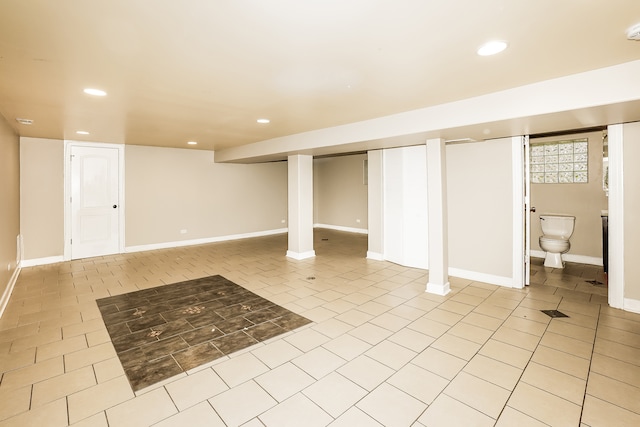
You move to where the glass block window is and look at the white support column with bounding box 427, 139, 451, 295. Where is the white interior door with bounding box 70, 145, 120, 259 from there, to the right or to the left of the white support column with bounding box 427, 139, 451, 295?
right

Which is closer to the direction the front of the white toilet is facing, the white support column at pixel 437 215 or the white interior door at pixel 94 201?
the white support column

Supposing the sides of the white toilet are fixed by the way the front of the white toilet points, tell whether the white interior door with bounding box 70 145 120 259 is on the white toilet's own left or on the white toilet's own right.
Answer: on the white toilet's own right

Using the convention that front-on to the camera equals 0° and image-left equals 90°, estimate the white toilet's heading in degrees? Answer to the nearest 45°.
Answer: approximately 0°

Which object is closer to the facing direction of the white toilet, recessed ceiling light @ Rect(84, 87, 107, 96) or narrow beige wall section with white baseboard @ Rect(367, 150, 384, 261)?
the recessed ceiling light

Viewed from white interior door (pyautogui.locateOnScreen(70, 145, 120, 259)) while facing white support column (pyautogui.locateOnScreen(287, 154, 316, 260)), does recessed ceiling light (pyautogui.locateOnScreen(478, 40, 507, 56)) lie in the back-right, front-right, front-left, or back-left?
front-right

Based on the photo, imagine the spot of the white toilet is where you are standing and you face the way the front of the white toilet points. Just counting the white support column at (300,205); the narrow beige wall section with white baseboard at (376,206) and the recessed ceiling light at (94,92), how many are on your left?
0

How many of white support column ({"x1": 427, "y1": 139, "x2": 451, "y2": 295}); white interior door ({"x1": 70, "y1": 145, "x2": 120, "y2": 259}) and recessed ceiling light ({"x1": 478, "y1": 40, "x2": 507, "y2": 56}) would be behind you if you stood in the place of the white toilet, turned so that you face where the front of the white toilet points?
0

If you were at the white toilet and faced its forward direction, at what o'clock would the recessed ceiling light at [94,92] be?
The recessed ceiling light is roughly at 1 o'clock from the white toilet.

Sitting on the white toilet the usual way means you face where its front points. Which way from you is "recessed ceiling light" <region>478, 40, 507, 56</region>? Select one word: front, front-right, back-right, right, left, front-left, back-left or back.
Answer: front

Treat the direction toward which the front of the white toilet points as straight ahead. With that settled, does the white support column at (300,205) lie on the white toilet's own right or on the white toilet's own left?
on the white toilet's own right

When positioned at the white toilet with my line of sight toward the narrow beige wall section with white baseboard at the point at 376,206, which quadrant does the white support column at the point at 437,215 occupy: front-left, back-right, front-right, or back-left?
front-left

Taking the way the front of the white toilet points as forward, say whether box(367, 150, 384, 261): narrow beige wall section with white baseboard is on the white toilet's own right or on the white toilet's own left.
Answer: on the white toilet's own right

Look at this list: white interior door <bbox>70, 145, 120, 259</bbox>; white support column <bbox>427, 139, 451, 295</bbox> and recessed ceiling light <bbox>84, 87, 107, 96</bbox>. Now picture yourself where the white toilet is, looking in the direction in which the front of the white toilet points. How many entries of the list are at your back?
0
